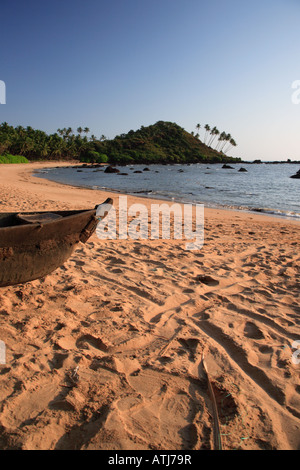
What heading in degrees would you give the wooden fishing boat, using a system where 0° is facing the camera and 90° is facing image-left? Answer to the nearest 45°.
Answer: approximately 270°
